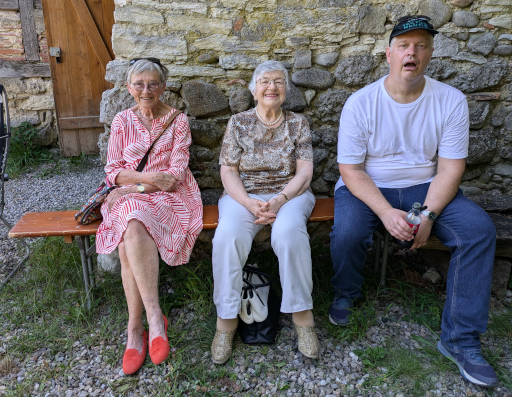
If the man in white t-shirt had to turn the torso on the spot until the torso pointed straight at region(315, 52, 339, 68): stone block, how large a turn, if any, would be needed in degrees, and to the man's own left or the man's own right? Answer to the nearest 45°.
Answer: approximately 135° to the man's own right

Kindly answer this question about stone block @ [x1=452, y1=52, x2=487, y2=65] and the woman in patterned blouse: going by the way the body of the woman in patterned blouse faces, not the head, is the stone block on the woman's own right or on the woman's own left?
on the woman's own left

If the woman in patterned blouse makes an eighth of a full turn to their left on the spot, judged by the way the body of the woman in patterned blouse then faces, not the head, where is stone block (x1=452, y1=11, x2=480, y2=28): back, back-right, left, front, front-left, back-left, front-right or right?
left

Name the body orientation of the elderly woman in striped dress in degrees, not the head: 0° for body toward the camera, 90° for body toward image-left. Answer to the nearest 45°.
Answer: approximately 0°

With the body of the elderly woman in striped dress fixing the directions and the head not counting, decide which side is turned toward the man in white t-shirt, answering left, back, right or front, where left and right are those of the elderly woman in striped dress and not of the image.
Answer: left

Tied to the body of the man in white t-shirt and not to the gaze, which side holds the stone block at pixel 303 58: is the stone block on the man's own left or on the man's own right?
on the man's own right

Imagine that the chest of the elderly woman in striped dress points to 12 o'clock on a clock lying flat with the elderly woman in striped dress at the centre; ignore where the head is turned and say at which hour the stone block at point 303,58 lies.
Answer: The stone block is roughly at 8 o'clock from the elderly woman in striped dress.

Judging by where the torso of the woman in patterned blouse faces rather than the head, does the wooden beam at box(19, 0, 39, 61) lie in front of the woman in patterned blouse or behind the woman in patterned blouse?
behind

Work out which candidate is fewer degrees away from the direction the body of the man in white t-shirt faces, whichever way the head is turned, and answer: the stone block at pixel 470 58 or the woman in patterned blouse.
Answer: the woman in patterned blouse
